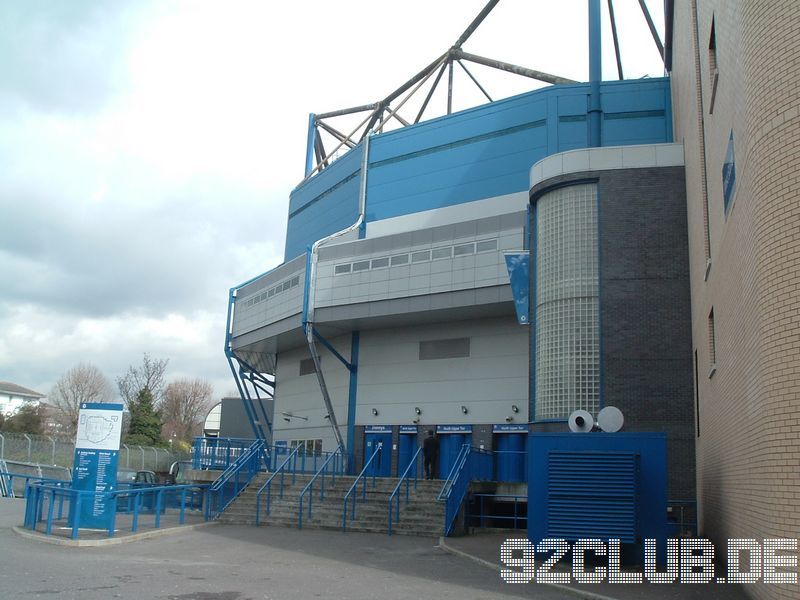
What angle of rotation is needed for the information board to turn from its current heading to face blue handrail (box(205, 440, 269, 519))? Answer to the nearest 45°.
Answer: approximately 135° to its left

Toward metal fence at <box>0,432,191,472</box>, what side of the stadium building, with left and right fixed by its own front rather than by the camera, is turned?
right

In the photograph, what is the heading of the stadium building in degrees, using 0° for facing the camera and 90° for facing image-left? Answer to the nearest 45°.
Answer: approximately 45°

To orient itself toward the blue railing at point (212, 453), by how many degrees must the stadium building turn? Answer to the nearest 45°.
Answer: approximately 45° to its right

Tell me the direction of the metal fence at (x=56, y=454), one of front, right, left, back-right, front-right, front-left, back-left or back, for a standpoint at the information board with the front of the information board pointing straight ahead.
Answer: back

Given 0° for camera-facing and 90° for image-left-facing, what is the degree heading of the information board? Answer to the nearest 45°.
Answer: approximately 0°

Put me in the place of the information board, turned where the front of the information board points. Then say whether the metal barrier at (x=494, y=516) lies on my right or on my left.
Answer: on my left

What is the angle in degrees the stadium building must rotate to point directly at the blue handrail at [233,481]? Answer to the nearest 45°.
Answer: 0° — it already faces it
